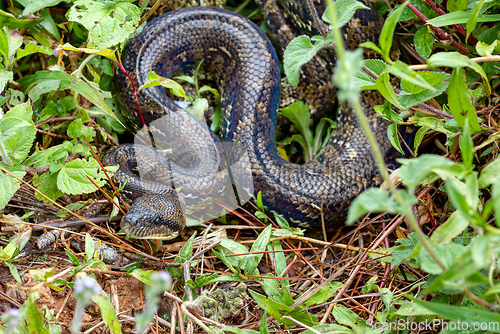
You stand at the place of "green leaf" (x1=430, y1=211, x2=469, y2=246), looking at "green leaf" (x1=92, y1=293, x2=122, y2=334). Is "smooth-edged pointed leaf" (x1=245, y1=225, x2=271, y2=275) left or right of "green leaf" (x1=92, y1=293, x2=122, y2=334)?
right

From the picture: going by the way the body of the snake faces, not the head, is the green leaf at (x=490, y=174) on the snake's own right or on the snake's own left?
on the snake's own left

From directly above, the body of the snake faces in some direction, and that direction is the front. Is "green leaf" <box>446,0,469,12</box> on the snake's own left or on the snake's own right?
on the snake's own left

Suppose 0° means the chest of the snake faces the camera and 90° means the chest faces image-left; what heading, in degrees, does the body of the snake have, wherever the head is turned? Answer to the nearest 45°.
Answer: approximately 45°

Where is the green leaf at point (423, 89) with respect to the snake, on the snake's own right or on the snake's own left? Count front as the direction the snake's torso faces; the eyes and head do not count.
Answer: on the snake's own left
